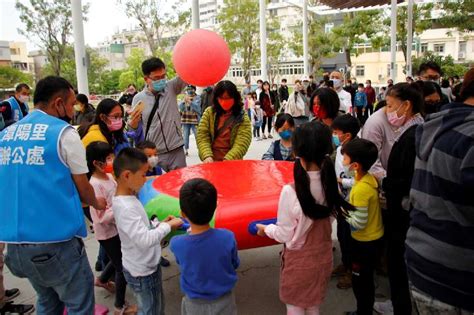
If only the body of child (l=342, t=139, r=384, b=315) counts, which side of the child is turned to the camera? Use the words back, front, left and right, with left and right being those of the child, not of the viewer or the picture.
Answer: left

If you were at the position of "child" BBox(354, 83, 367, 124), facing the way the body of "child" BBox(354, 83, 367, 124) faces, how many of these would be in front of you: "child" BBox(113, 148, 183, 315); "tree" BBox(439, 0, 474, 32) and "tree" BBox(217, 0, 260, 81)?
1

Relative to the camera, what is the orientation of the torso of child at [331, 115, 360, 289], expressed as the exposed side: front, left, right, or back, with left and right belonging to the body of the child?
left

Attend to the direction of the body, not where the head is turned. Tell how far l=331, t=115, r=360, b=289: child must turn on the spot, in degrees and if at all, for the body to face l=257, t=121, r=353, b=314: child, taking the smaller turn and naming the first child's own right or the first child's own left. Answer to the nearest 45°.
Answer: approximately 90° to the first child's own left

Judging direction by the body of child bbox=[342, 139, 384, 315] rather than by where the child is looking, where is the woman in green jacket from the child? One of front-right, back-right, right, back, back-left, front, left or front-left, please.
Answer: front-right

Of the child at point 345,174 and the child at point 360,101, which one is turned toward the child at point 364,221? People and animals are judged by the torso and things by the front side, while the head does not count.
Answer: the child at point 360,101

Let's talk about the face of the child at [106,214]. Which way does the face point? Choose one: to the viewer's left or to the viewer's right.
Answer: to the viewer's right

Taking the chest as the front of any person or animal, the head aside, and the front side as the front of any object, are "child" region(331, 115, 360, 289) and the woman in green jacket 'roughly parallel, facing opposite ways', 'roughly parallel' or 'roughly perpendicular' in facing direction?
roughly perpendicular

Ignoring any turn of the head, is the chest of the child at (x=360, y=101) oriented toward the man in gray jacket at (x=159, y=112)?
yes

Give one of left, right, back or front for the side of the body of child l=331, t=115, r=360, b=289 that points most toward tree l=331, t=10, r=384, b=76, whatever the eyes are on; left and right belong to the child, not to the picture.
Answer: right

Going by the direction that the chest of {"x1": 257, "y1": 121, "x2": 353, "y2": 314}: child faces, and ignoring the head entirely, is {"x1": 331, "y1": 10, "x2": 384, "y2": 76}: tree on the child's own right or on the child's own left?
on the child's own right

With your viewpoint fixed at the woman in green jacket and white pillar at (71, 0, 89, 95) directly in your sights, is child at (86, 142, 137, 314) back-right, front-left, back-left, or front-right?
back-left

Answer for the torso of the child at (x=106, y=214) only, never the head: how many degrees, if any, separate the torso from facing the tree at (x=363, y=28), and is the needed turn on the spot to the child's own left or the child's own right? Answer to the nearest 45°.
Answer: approximately 45° to the child's own left
